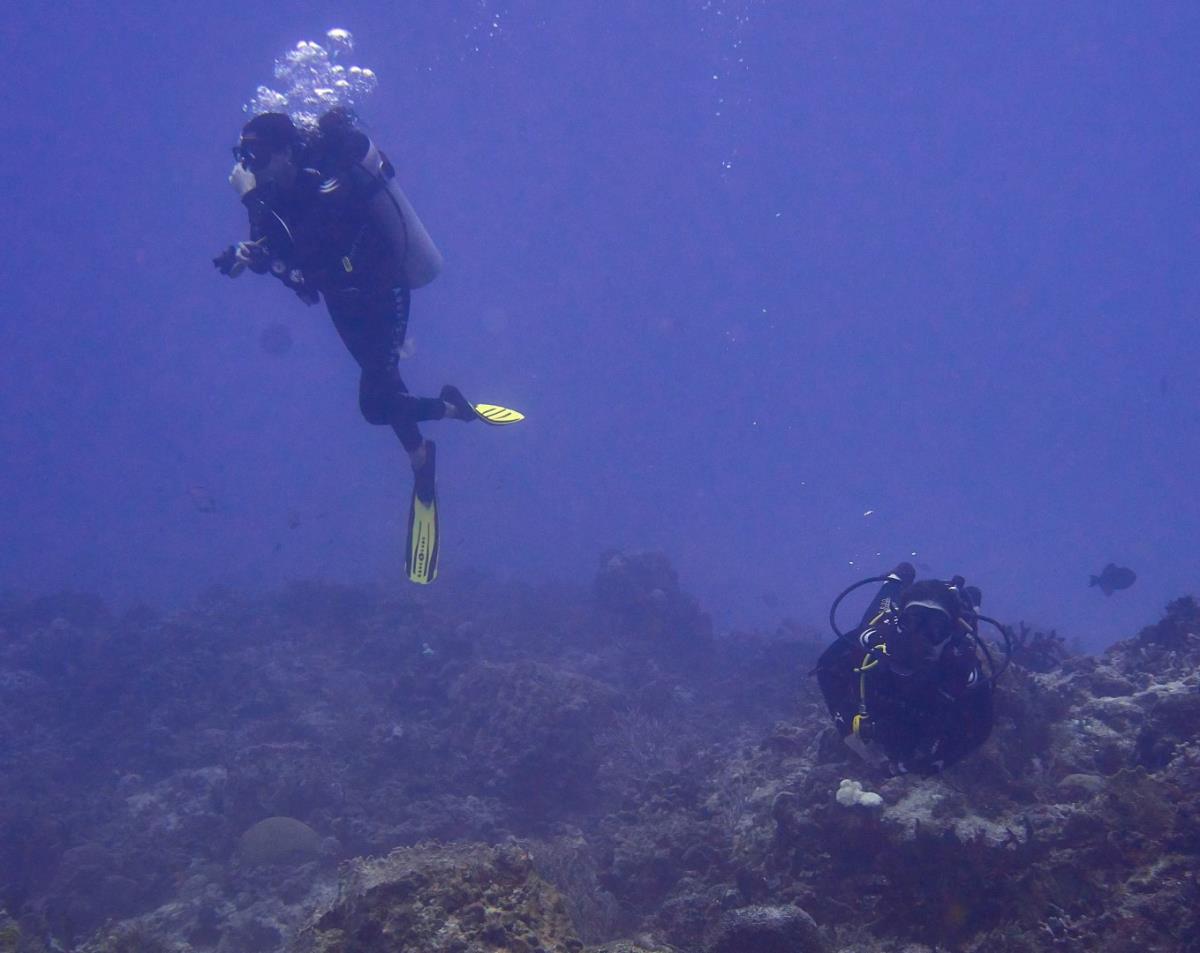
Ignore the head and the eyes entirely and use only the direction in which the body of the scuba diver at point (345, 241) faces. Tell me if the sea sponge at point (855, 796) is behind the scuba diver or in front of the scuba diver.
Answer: behind

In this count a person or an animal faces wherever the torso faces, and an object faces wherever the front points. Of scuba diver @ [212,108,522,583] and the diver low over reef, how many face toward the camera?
1

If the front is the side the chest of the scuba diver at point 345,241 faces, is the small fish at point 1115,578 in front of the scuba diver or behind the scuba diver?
behind

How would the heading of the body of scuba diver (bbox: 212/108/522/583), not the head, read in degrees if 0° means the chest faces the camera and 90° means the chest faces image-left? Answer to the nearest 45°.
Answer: approximately 90°

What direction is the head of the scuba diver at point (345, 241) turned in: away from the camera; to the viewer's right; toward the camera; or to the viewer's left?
to the viewer's left

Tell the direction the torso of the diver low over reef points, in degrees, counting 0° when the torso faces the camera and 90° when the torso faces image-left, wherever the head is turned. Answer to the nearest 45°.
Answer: approximately 0°
